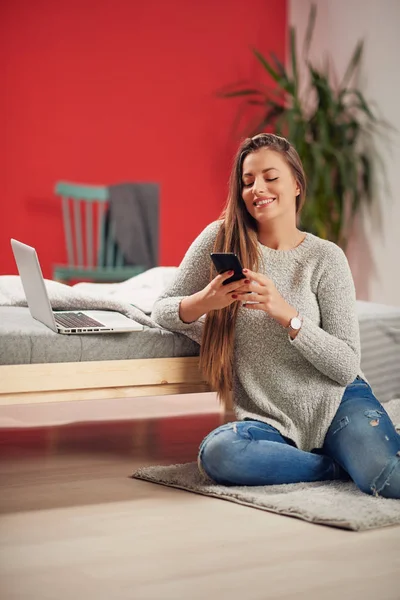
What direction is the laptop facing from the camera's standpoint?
to the viewer's right

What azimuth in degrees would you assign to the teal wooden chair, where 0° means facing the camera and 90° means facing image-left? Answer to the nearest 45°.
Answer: approximately 315°

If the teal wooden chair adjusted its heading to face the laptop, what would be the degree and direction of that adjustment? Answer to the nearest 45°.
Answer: approximately 45° to its right

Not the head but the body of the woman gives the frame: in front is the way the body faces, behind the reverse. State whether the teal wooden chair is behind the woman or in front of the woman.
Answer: behind

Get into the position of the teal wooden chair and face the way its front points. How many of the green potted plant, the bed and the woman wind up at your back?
0

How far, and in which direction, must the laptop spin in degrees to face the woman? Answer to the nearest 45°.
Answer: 0° — it already faces them

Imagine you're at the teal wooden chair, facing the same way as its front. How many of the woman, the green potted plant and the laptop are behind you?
0

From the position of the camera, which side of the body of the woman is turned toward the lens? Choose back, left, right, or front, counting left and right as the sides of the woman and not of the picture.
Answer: front

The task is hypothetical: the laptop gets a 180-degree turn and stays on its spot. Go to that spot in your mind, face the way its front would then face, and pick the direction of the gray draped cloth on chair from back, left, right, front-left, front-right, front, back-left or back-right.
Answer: right

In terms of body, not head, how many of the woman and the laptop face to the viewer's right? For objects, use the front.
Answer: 1

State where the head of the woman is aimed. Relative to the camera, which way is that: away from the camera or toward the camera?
toward the camera

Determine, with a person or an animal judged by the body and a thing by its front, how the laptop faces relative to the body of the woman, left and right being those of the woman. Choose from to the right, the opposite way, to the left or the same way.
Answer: to the left

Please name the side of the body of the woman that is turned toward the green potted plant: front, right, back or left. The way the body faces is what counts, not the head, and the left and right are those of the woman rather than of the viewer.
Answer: back

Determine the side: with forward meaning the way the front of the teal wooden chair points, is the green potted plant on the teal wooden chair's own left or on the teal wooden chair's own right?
on the teal wooden chair's own left

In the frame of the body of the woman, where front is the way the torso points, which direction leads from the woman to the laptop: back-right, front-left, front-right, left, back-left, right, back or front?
right
